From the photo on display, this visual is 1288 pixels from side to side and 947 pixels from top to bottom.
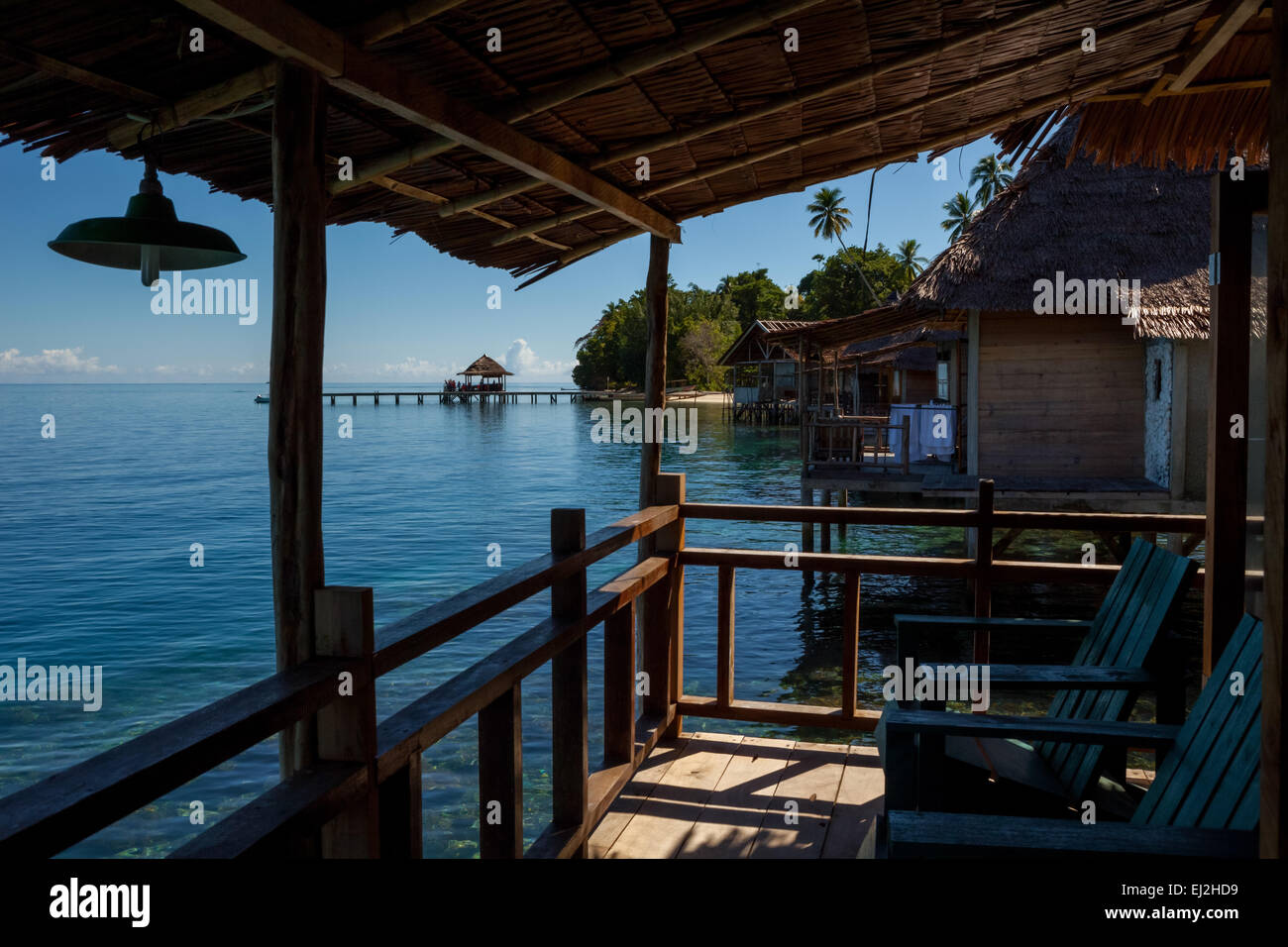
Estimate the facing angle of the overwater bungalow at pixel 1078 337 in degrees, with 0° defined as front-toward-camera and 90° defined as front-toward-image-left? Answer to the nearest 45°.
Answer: approximately 90°

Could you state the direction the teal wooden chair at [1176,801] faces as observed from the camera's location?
facing to the left of the viewer

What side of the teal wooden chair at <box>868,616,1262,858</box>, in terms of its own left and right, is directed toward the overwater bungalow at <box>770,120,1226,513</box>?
right

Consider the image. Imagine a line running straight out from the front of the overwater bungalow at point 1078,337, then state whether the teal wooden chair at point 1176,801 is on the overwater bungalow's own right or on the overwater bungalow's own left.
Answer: on the overwater bungalow's own left

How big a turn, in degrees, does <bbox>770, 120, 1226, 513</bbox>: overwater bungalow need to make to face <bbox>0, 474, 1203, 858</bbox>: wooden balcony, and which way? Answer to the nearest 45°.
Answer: approximately 90° to its left

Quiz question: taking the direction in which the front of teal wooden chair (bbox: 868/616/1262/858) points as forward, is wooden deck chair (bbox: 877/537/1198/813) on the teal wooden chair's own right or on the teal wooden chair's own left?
on the teal wooden chair's own right

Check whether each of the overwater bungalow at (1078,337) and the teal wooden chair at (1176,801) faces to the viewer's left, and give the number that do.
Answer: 2
